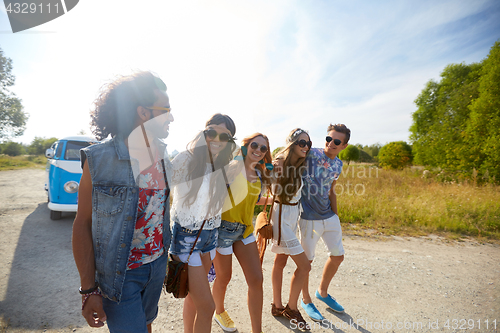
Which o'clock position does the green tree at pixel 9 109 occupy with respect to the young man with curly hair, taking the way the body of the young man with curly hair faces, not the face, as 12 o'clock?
The green tree is roughly at 7 o'clock from the young man with curly hair.

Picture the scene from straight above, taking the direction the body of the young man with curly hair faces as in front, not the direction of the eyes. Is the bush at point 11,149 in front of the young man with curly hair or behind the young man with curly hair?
behind

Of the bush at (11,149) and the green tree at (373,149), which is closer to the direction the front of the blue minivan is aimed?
the green tree

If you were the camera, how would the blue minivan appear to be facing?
facing the viewer and to the right of the viewer

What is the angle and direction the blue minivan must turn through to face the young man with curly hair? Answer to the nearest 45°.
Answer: approximately 45° to its right

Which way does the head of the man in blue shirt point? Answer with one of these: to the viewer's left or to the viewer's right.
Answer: to the viewer's left

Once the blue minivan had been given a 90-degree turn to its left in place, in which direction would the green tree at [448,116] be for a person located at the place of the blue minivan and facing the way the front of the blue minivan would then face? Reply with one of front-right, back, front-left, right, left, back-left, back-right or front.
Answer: front-right

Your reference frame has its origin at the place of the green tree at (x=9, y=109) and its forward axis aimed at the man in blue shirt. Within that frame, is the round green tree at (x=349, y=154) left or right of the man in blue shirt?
left

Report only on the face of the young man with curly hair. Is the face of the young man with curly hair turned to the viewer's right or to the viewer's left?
to the viewer's right

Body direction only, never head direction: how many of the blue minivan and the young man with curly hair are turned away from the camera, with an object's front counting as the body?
0
